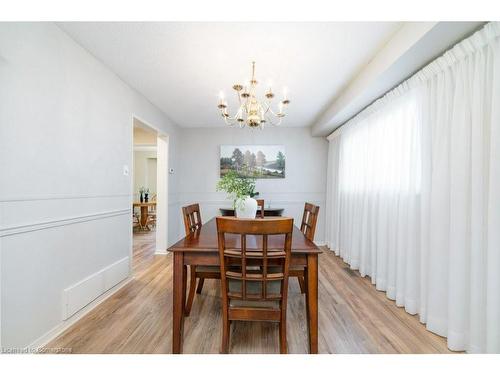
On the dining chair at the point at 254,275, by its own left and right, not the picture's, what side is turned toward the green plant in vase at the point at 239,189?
front

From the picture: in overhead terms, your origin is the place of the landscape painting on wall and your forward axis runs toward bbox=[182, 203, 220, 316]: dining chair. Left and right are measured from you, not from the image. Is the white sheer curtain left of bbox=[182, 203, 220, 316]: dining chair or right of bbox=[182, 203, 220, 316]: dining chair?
left

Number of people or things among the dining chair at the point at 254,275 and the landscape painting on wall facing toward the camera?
1

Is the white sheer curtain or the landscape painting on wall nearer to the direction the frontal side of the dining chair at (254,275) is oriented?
the landscape painting on wall

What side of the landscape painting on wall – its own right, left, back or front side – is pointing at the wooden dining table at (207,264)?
front

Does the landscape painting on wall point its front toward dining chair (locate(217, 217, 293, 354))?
yes

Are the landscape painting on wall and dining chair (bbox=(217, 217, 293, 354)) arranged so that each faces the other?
yes

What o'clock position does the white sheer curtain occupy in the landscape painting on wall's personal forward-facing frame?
The white sheer curtain is roughly at 11 o'clock from the landscape painting on wall.

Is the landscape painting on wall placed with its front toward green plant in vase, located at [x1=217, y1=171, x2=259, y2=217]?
yes

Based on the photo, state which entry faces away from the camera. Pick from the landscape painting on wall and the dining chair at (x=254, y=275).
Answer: the dining chair

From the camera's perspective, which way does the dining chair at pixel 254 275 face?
away from the camera

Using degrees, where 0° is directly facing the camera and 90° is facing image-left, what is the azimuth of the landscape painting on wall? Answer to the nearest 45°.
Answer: approximately 0°

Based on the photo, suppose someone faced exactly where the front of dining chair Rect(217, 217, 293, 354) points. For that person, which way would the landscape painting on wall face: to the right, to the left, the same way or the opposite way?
the opposite way
